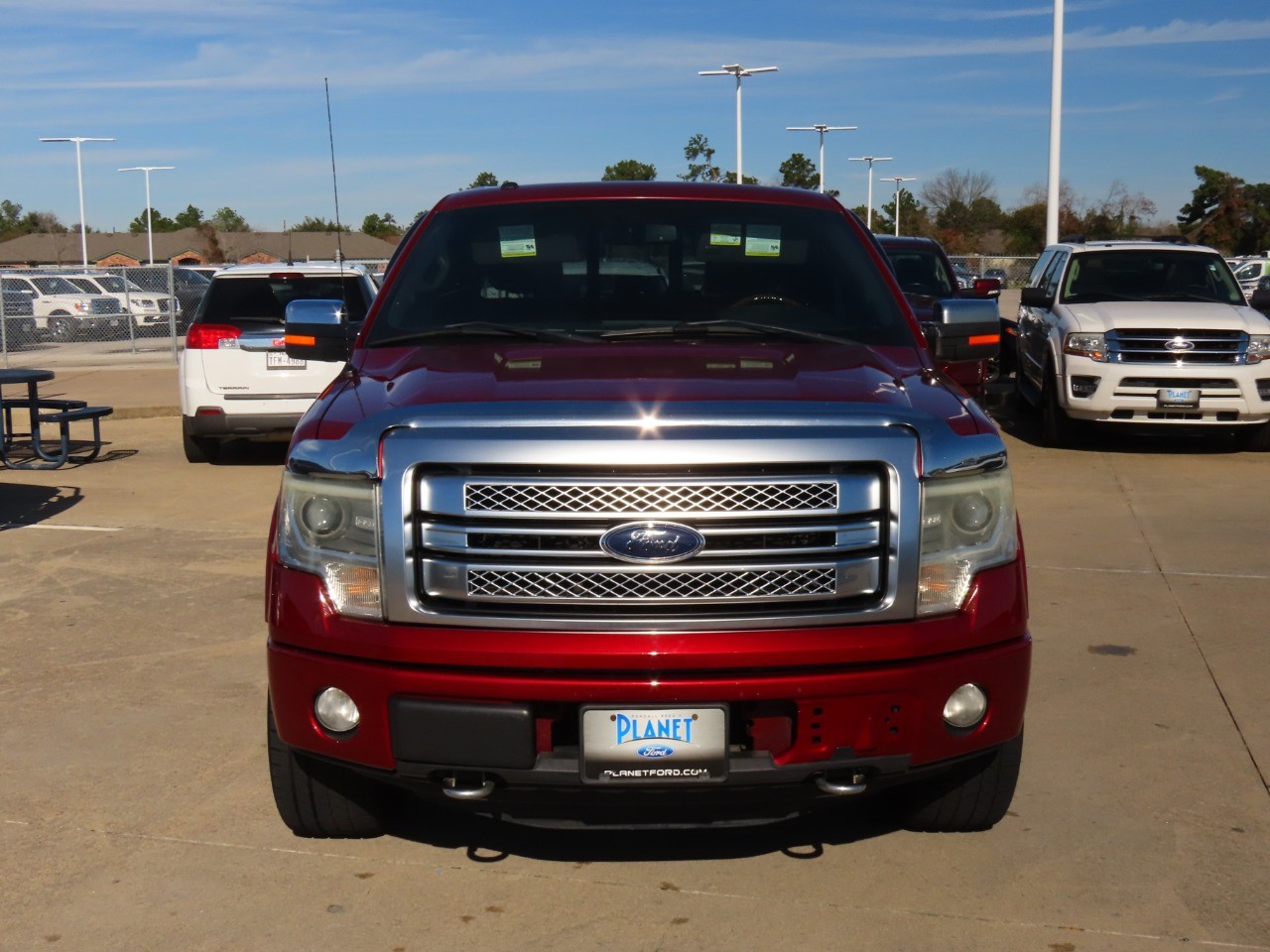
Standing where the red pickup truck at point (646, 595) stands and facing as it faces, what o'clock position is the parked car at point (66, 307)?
The parked car is roughly at 5 o'clock from the red pickup truck.

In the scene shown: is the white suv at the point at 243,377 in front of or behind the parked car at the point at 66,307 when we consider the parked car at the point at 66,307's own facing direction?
in front

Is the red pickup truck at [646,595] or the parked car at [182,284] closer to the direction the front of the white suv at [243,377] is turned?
the parked car

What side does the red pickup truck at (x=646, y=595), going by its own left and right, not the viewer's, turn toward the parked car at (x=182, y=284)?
back

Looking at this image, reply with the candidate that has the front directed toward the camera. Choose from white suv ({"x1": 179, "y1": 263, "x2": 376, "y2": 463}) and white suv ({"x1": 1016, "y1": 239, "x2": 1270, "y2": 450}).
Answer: white suv ({"x1": 1016, "y1": 239, "x2": 1270, "y2": 450})

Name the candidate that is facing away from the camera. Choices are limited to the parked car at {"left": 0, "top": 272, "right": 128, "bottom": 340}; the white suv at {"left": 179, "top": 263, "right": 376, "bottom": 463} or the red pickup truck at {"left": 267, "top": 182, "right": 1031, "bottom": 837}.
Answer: the white suv

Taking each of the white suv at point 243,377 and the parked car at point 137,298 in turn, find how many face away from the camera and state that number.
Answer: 1

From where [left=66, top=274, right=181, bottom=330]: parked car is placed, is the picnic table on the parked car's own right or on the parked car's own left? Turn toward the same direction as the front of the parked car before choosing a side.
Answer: on the parked car's own right

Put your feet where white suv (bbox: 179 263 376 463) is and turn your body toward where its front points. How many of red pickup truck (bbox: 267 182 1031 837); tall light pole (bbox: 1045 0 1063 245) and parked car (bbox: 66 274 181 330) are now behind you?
1

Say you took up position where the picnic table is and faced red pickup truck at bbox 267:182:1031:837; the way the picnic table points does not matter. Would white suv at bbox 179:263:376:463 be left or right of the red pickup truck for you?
left

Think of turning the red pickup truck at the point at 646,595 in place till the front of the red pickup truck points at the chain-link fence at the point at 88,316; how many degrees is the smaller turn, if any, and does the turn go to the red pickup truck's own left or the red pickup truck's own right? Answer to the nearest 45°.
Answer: approximately 135° to the red pickup truck's own right

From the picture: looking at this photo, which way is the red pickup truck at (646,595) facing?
toward the camera

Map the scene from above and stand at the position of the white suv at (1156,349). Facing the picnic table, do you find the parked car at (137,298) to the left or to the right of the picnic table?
right

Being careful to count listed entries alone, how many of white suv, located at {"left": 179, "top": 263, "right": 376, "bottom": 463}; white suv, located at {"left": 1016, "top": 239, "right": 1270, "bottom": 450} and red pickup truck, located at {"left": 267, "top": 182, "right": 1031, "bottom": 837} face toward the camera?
2

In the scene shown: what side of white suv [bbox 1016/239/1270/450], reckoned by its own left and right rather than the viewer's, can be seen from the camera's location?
front

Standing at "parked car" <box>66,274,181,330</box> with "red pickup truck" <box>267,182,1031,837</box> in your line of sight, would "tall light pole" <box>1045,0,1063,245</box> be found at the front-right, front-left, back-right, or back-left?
front-left

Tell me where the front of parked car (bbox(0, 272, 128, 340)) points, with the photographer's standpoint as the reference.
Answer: facing the viewer and to the right of the viewer

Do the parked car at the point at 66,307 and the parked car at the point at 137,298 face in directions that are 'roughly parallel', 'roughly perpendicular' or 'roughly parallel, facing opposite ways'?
roughly parallel

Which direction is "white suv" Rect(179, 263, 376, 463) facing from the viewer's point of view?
away from the camera

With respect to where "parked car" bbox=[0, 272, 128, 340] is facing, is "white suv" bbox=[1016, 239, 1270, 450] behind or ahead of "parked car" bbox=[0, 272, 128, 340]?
ahead

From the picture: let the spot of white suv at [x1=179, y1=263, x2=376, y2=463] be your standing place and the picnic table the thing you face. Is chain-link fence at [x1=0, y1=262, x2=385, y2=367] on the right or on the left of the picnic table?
right
